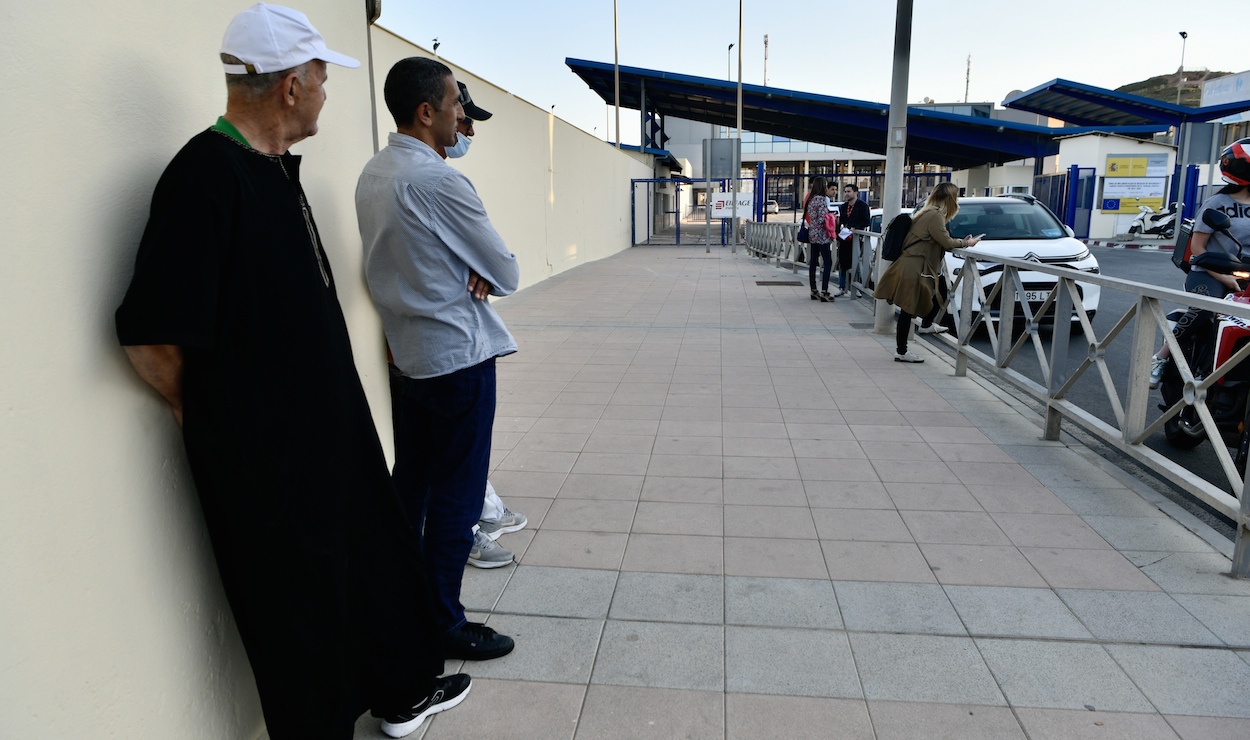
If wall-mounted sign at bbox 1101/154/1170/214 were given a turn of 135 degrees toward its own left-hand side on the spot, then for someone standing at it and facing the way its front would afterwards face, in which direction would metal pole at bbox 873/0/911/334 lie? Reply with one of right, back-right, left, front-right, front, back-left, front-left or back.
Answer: back-right

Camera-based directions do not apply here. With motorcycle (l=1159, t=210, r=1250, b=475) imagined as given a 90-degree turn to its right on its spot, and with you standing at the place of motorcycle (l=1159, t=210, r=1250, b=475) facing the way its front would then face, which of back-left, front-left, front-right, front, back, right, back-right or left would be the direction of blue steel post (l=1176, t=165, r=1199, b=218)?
back-right

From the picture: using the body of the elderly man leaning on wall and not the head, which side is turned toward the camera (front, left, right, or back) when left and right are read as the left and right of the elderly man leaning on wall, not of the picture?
right

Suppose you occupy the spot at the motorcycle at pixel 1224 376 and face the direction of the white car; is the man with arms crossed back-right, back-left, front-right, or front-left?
back-left

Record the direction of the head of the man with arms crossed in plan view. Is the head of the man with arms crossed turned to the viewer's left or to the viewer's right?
to the viewer's right

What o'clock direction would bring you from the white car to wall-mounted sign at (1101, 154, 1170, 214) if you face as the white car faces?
The wall-mounted sign is roughly at 8 o'clock from the white car.

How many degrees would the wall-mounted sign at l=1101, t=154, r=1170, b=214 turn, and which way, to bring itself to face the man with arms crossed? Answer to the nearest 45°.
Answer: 0° — it already faces them

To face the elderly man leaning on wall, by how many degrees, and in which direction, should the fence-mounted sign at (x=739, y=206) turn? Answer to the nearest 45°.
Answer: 0° — it already faces them

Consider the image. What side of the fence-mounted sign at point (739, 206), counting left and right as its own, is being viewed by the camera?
front

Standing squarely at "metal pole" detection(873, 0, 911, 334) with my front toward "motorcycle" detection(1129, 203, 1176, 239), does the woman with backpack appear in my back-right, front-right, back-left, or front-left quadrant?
back-right

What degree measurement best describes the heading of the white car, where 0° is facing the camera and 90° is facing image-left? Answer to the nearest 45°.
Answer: approximately 315°

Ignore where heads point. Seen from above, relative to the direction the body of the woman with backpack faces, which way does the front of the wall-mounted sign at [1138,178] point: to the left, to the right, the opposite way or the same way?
to the right

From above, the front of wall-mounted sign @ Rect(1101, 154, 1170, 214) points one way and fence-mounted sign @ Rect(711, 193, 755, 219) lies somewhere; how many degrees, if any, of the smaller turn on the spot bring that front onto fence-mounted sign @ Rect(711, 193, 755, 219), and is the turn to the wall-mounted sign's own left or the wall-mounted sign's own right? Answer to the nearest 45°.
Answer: approximately 45° to the wall-mounted sign's own right

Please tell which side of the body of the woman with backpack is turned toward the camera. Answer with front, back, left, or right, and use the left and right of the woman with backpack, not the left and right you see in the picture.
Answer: right
